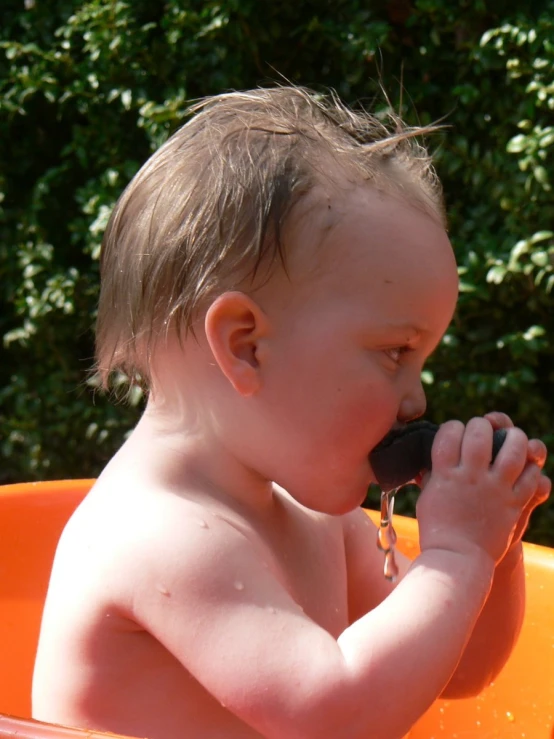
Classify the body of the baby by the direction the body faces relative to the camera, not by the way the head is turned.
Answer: to the viewer's right

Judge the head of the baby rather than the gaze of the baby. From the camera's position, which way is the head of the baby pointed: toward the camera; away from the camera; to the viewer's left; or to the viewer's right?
to the viewer's right
